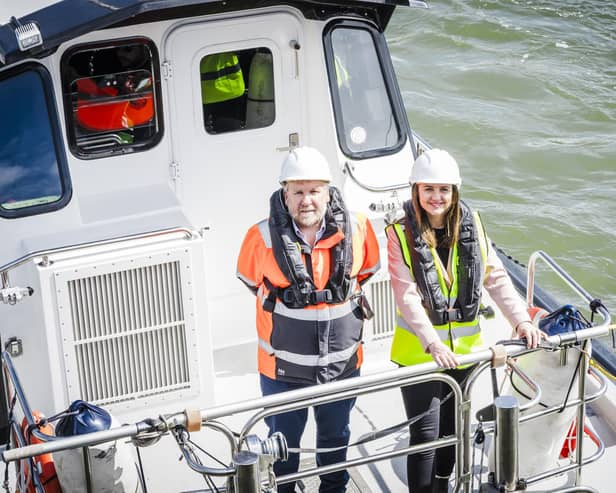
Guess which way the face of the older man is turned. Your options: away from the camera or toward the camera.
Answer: toward the camera

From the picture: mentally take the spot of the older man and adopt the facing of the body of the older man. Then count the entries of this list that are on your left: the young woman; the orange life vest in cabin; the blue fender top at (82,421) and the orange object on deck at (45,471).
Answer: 1

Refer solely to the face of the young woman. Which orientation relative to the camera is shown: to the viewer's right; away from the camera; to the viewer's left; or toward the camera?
toward the camera

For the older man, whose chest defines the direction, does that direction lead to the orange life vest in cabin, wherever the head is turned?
no

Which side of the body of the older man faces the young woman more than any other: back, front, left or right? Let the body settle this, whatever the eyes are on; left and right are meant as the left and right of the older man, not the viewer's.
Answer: left

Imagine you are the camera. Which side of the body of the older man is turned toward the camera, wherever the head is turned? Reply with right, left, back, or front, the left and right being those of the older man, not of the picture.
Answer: front

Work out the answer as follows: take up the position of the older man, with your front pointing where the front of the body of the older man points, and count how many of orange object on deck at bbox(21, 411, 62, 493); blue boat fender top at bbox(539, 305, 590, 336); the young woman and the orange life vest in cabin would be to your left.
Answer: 2

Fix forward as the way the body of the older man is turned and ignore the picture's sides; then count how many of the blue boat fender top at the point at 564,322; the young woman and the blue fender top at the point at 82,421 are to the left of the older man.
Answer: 2

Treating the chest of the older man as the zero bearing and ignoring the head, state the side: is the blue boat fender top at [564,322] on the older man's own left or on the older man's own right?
on the older man's own left

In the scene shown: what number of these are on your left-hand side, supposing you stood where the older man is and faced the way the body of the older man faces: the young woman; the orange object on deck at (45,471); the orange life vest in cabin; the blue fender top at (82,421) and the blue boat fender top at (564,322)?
2

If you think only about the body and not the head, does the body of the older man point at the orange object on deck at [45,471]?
no

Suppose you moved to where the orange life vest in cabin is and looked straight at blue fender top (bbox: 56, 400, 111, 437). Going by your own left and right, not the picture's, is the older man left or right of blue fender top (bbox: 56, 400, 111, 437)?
left

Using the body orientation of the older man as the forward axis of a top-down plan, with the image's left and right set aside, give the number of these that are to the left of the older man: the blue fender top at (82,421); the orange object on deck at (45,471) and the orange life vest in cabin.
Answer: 0
